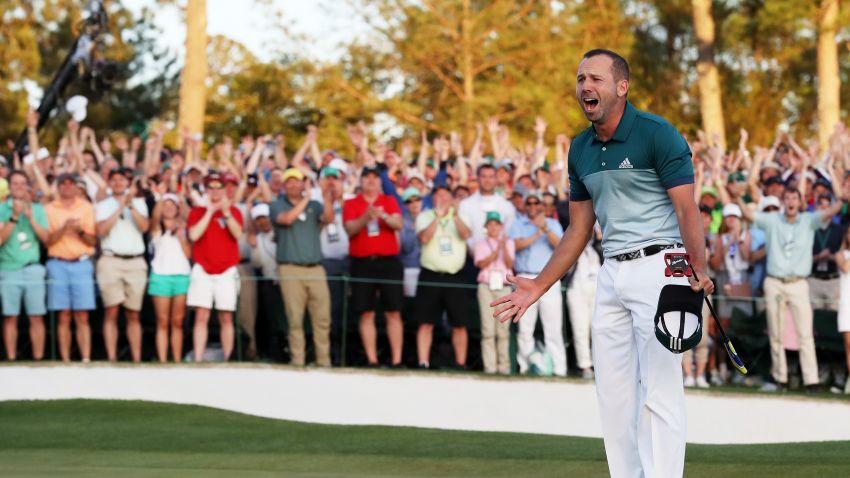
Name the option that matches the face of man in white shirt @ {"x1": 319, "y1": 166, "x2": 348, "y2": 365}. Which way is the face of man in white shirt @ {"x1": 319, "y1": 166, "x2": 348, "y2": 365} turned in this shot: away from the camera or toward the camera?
toward the camera

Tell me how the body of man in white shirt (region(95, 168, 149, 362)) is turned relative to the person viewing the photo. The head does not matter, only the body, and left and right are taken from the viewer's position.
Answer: facing the viewer

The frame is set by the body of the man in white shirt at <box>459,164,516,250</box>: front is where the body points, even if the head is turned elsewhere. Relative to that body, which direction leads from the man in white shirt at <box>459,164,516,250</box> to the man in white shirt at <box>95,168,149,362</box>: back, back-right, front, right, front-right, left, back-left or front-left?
right

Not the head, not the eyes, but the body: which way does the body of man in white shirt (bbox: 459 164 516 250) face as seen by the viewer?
toward the camera

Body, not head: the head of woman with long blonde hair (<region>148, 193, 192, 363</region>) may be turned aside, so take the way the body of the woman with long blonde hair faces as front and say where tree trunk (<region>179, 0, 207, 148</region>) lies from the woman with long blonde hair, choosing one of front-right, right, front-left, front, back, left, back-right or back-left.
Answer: back

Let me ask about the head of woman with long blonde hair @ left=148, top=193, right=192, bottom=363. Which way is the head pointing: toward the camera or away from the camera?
toward the camera

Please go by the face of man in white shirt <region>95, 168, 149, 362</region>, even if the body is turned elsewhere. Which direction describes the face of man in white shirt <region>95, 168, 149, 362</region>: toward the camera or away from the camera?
toward the camera

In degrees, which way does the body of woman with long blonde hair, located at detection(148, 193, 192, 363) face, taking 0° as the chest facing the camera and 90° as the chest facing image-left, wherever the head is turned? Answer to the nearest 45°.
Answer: approximately 0°

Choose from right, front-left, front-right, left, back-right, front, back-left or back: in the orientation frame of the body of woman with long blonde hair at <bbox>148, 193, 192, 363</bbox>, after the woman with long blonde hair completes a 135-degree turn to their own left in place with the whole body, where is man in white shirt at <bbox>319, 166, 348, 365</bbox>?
front-right

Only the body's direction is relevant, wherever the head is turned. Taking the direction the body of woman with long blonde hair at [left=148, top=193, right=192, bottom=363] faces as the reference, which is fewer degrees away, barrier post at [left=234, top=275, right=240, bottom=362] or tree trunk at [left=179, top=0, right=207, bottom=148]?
the barrier post

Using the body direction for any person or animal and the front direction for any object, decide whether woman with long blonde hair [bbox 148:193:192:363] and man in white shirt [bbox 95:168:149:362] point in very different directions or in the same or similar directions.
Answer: same or similar directions

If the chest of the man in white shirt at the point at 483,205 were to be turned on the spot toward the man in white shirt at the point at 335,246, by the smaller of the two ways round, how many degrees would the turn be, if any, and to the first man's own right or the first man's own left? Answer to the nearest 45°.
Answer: approximately 90° to the first man's own right
